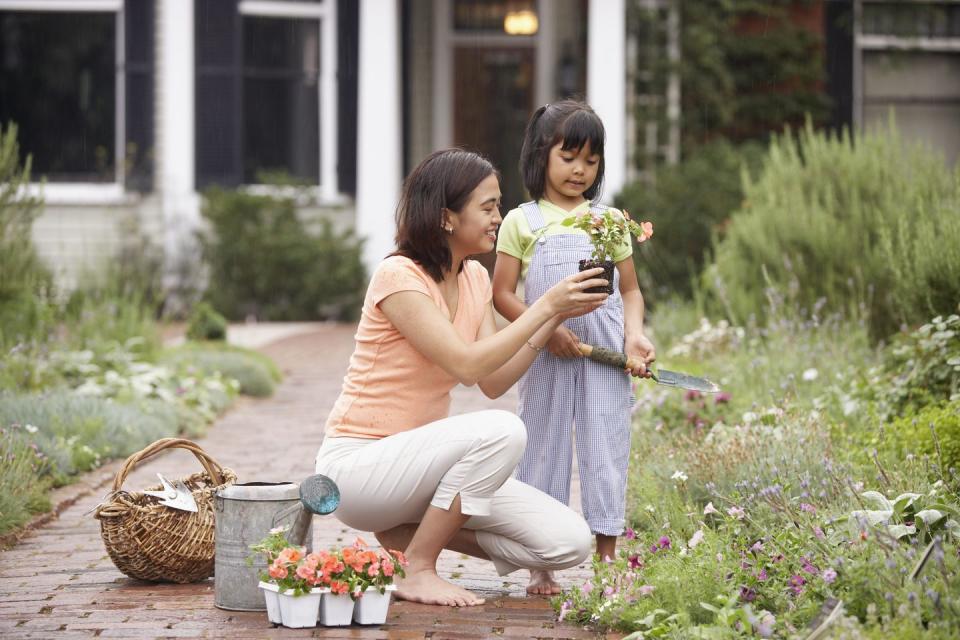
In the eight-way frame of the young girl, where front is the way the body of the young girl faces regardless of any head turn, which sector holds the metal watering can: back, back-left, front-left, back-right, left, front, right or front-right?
front-right

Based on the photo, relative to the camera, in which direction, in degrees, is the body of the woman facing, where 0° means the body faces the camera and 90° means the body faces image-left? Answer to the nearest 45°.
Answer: approximately 270°

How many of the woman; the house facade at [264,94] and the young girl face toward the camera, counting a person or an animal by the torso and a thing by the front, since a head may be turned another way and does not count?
2

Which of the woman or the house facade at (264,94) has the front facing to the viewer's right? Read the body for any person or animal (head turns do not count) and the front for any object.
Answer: the woman

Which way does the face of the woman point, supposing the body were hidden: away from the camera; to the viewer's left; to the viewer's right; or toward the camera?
to the viewer's right

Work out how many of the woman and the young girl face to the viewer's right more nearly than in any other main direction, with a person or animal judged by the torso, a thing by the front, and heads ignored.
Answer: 1

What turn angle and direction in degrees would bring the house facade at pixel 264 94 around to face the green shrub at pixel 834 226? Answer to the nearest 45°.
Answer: approximately 45° to its left

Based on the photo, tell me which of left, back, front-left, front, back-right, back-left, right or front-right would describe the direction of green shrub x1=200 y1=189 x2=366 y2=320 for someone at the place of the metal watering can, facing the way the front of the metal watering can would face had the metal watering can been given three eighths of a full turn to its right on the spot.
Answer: right

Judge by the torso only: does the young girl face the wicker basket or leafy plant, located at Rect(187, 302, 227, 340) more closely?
the wicker basket

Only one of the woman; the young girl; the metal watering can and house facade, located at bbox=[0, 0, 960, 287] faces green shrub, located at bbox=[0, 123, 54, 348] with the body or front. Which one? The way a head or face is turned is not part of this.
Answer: the house facade

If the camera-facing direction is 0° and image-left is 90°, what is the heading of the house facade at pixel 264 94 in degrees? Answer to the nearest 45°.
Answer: approximately 0°

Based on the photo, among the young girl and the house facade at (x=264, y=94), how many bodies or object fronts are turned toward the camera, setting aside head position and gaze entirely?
2
